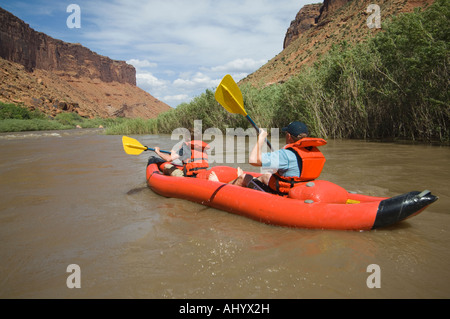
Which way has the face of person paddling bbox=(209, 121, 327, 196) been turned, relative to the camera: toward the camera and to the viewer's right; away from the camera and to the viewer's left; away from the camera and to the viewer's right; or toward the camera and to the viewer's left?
away from the camera and to the viewer's left

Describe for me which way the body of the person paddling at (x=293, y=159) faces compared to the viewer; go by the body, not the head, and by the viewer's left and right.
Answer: facing away from the viewer and to the left of the viewer

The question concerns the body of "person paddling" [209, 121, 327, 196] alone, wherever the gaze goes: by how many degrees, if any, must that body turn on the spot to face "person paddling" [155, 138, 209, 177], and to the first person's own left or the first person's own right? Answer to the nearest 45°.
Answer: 0° — they already face them
